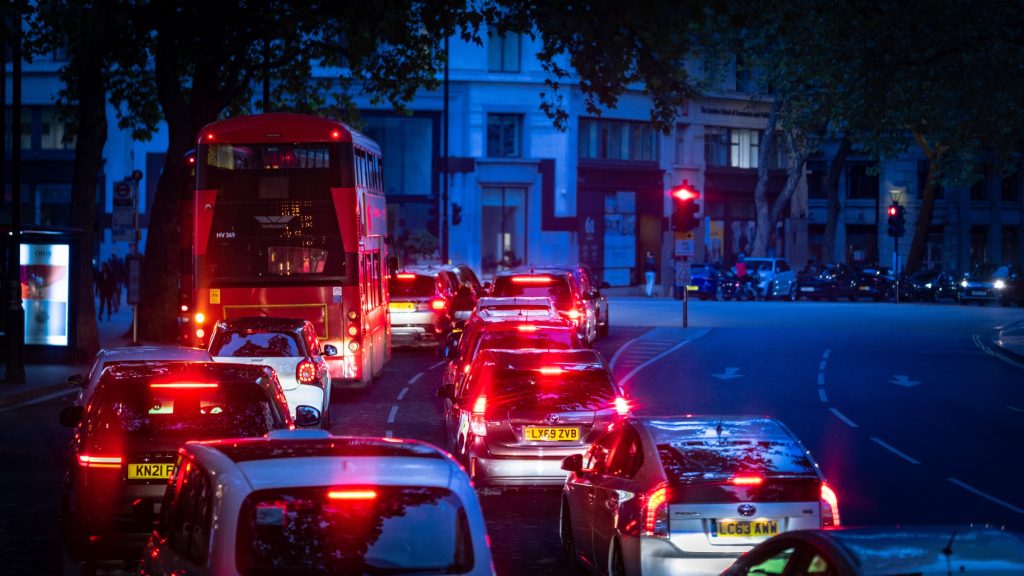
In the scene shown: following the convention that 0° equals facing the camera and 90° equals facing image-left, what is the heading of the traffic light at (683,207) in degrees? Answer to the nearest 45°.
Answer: approximately 0°

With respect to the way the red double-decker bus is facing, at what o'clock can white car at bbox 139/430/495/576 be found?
The white car is roughly at 6 o'clock from the red double-decker bus.

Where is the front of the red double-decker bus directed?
away from the camera

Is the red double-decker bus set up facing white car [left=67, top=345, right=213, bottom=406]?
no

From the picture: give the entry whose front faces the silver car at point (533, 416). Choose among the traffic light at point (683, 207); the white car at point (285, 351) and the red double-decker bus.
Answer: the traffic light

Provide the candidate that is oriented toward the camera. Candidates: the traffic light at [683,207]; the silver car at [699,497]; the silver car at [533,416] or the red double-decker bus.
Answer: the traffic light

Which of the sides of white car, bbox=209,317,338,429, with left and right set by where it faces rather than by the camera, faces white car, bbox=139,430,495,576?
back

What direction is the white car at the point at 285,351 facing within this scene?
away from the camera

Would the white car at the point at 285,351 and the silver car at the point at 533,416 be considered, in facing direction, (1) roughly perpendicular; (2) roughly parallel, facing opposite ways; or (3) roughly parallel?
roughly parallel

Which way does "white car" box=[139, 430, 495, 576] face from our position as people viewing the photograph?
facing away from the viewer

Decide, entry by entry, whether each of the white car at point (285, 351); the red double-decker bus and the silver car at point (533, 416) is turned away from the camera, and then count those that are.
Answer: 3

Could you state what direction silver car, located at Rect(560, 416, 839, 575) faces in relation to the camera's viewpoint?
facing away from the viewer and to the left of the viewer

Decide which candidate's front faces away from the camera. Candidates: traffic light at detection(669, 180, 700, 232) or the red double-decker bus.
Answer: the red double-decker bus

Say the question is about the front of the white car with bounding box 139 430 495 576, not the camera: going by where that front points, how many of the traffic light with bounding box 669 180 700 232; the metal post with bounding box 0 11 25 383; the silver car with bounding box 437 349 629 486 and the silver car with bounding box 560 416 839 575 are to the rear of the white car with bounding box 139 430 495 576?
0

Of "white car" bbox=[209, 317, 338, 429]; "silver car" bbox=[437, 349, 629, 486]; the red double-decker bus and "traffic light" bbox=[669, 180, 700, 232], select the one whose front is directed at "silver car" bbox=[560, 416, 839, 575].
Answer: the traffic light

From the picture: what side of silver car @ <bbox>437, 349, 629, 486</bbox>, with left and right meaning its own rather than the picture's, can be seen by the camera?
back

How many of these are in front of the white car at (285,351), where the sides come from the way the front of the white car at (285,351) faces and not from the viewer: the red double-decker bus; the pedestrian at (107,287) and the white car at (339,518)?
2

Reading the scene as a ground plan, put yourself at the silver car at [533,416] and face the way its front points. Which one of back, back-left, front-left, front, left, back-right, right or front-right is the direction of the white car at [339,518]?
back

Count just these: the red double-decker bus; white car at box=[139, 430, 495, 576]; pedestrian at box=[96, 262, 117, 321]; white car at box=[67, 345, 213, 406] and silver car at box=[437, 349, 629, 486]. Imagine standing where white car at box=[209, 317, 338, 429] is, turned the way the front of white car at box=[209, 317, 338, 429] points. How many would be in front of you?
2

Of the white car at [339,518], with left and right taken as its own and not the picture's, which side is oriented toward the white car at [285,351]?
front

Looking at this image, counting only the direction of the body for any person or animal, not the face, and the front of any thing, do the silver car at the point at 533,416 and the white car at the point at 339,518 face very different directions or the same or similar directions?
same or similar directions

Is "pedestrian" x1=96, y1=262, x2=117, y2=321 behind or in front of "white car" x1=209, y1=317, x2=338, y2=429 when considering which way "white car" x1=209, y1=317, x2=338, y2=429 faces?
in front
